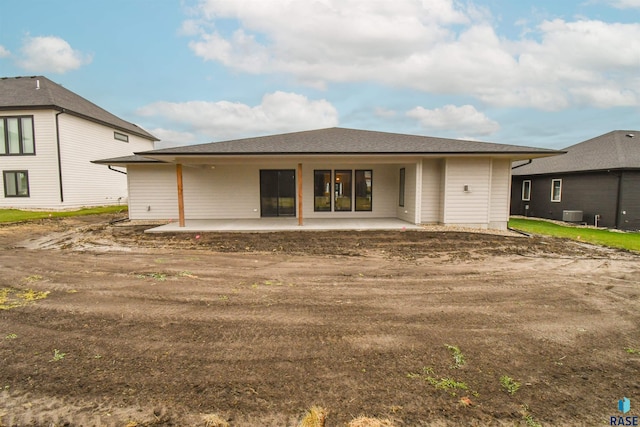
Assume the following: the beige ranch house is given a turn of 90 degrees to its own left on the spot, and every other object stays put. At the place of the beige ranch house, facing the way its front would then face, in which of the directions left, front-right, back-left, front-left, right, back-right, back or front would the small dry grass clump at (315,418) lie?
left

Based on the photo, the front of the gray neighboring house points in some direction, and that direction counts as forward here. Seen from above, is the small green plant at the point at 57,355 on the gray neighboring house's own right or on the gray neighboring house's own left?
on the gray neighboring house's own left

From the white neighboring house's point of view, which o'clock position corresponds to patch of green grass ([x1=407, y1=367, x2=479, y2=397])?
The patch of green grass is roughly at 4 o'clock from the white neighboring house.

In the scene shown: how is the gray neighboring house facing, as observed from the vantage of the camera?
facing away from the viewer and to the left of the viewer

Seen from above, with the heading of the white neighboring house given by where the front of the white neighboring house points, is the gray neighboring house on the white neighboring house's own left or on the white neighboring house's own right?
on the white neighboring house's own right

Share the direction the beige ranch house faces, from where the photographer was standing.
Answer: facing away from the viewer

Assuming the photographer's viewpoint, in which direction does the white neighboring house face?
facing away from the viewer and to the right of the viewer

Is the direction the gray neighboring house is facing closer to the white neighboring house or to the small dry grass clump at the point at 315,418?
the white neighboring house

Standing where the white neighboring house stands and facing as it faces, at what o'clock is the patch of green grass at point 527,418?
The patch of green grass is roughly at 4 o'clock from the white neighboring house.

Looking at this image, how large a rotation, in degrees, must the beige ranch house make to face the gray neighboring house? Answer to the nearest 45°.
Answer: approximately 90° to its right

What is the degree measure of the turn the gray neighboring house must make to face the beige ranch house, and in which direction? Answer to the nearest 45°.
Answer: approximately 90° to its left

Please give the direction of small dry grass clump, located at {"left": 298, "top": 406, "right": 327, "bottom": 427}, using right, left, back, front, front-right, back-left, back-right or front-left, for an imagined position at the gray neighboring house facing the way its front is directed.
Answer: back-left

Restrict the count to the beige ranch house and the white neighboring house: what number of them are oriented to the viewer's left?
0

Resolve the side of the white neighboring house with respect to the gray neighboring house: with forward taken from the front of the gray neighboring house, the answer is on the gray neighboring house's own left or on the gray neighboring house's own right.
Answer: on the gray neighboring house's own left
